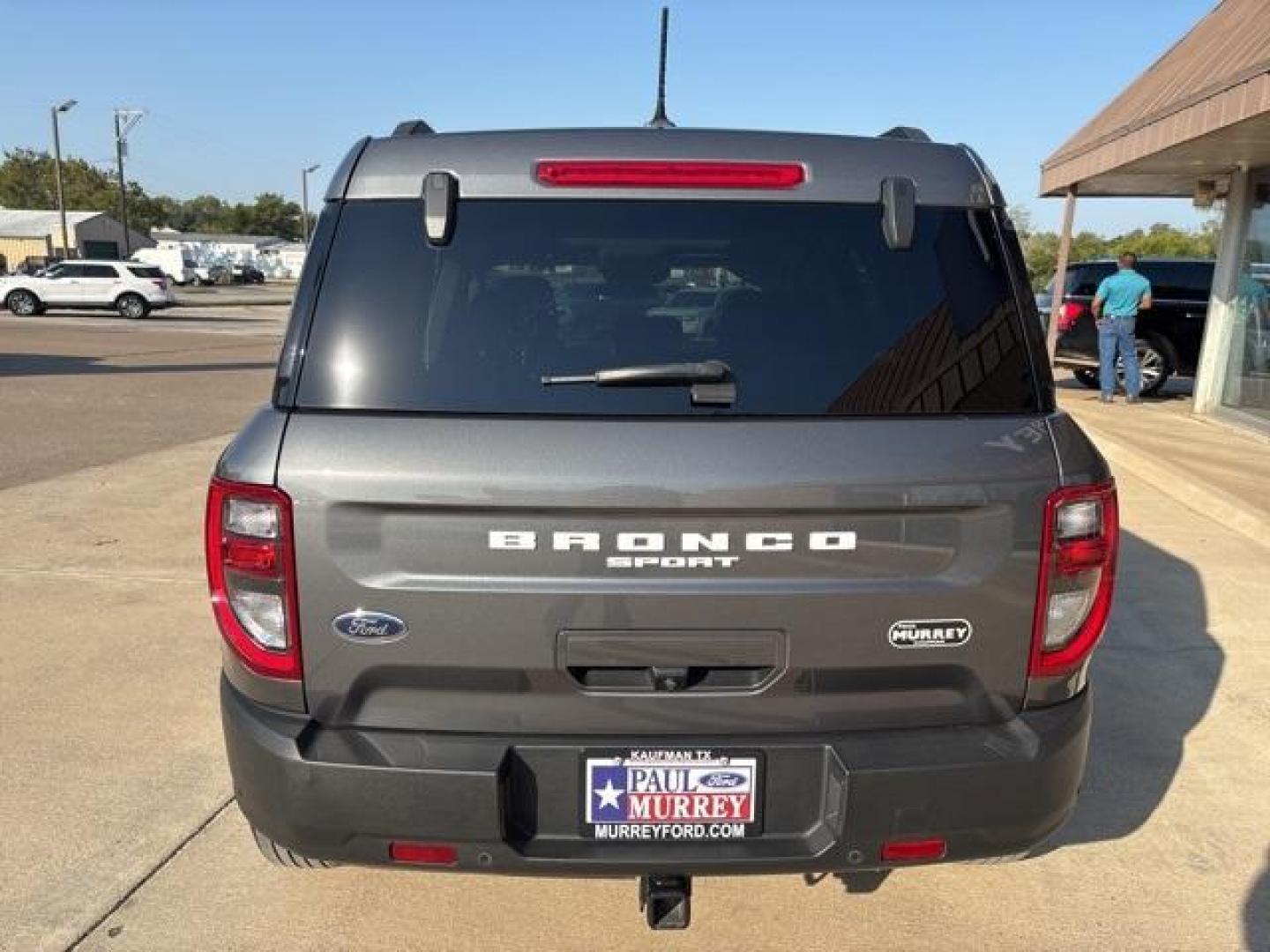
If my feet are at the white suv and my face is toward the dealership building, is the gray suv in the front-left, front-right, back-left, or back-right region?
front-right

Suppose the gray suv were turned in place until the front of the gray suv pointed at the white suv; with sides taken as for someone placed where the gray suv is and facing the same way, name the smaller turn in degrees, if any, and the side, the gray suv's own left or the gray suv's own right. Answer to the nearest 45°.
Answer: approximately 45° to the gray suv's own left

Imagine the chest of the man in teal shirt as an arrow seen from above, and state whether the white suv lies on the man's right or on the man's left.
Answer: on the man's left

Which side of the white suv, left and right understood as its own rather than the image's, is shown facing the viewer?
left

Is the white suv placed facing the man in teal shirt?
no

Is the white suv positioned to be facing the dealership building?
no

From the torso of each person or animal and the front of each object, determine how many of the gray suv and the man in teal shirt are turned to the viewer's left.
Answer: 0

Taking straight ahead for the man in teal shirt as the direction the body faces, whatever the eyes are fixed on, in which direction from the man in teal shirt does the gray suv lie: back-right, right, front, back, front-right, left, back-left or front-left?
back

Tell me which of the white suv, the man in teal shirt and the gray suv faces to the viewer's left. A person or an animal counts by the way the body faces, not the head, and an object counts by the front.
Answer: the white suv

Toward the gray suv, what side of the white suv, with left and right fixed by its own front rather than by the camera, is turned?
left

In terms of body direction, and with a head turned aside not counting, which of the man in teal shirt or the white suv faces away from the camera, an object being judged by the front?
the man in teal shirt

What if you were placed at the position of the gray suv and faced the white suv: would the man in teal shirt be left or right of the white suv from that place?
right

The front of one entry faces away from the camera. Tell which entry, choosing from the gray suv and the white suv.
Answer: the gray suv

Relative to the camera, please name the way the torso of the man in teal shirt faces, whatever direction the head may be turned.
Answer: away from the camera

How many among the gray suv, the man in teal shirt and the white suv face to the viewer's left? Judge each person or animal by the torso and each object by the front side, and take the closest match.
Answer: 1

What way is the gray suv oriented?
away from the camera
